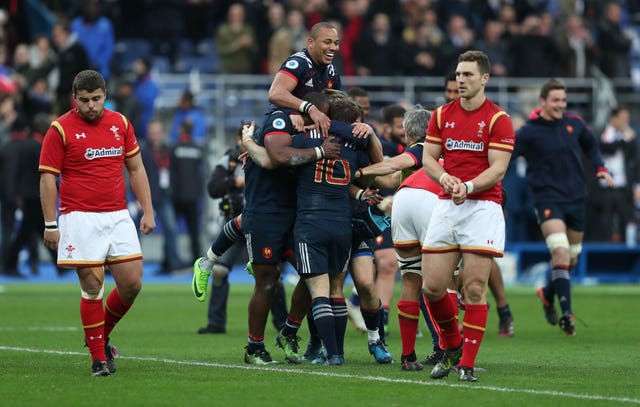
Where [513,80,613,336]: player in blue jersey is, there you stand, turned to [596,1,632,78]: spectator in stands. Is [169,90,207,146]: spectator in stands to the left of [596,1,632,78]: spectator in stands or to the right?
left

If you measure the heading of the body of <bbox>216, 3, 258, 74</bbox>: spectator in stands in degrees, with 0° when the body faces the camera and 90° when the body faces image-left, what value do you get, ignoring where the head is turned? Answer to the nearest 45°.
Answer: approximately 0°

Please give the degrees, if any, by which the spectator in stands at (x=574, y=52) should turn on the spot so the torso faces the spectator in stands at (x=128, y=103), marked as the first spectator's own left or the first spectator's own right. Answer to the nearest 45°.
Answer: approximately 45° to the first spectator's own right

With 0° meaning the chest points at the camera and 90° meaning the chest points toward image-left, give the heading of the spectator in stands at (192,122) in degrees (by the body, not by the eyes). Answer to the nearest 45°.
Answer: approximately 0°

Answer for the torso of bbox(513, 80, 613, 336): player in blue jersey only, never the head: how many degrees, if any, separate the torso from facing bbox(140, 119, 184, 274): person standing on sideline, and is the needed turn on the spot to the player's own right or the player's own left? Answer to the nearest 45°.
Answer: approximately 135° to the player's own right

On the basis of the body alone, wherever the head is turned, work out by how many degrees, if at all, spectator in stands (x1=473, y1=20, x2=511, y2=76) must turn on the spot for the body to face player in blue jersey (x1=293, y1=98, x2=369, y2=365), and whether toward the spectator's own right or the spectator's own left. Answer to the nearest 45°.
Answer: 0° — they already face them
